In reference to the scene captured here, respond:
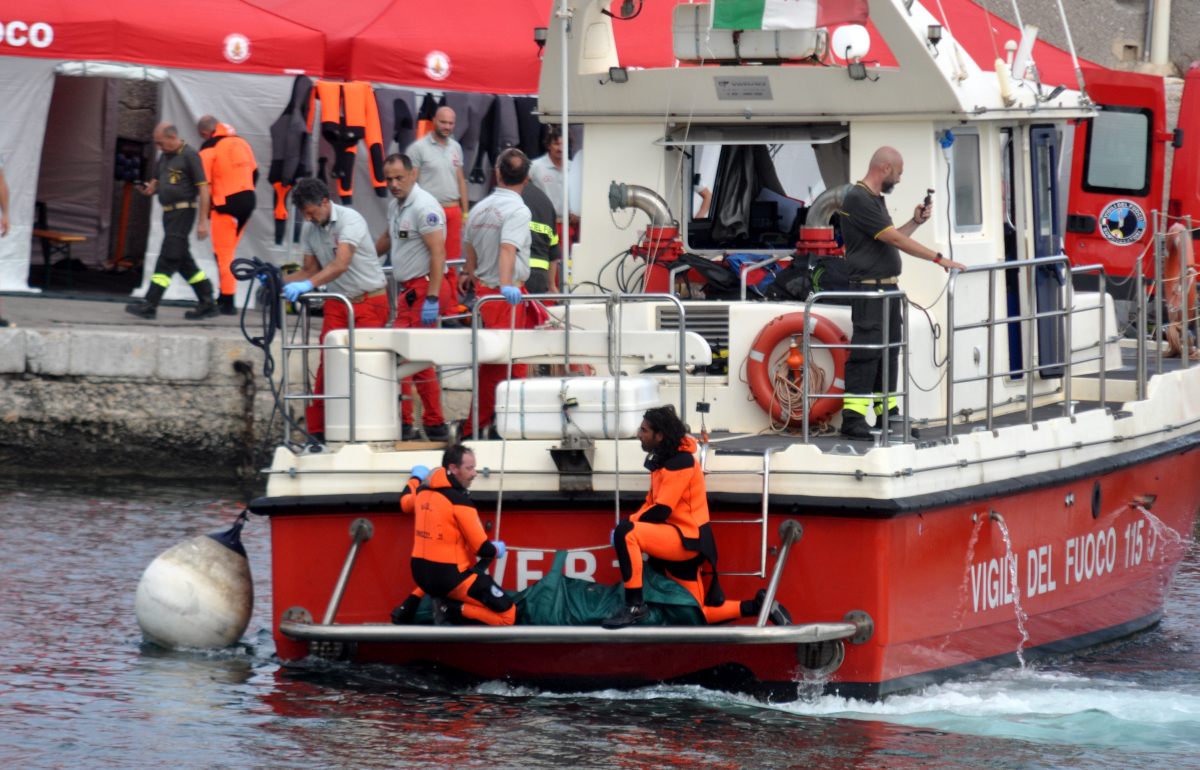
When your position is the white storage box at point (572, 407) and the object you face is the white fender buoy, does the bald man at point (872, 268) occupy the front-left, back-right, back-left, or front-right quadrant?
back-right

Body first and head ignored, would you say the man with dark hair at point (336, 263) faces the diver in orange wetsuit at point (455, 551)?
no

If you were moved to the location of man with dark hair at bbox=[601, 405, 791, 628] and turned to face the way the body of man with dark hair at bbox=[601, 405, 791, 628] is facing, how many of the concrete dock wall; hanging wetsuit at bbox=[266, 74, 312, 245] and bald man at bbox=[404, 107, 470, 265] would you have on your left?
0

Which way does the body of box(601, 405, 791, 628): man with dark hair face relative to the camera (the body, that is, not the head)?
to the viewer's left

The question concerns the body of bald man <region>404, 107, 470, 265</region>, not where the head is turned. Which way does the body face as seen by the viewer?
toward the camera

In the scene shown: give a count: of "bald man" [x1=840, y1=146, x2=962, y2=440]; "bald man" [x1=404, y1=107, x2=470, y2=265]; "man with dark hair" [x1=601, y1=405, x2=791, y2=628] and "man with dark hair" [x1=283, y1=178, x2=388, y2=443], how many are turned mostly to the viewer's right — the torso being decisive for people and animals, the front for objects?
1

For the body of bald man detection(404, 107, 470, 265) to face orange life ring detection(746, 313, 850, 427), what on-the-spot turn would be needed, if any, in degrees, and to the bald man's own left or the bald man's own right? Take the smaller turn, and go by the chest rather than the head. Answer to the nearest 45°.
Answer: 0° — they already face it

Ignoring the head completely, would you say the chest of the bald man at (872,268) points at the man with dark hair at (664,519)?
no

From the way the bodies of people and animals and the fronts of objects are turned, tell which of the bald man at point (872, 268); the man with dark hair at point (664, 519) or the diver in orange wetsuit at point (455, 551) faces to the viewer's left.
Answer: the man with dark hair

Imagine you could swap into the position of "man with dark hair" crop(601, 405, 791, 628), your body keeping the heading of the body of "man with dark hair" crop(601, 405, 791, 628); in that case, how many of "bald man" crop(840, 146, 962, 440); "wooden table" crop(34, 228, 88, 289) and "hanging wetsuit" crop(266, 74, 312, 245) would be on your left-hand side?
0

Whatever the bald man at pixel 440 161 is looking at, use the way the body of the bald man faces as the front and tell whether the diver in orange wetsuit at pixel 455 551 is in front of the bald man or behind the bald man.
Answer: in front

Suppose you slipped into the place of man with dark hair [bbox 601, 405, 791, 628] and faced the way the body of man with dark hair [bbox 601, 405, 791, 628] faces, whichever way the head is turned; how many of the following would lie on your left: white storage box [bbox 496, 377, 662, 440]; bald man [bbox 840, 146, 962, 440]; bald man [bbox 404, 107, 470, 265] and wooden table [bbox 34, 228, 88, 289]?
0

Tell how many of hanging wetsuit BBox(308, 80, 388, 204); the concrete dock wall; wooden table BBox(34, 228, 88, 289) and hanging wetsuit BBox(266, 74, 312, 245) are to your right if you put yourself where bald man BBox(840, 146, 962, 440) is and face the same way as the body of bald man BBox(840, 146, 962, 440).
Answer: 0

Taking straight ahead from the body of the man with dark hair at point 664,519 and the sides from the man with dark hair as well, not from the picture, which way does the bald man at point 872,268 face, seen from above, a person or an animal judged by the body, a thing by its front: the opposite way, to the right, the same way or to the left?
the opposite way

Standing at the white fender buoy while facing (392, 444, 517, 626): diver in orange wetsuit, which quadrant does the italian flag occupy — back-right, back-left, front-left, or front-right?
front-left

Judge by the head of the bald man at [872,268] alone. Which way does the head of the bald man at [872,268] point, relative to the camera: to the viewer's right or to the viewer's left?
to the viewer's right
